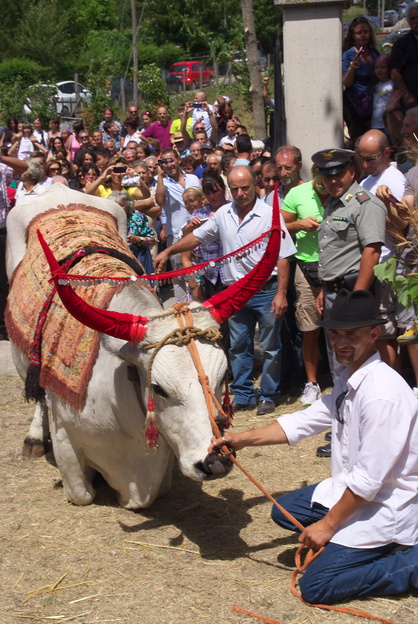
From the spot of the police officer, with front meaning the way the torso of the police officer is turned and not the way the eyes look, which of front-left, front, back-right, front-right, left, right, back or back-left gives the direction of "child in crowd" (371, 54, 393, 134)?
back-right

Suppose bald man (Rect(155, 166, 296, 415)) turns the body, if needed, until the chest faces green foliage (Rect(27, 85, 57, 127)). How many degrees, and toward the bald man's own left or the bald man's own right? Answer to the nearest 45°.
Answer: approximately 180°

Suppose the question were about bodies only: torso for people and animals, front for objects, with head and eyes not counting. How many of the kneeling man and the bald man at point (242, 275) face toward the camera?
1

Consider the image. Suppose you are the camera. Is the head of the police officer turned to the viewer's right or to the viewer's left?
to the viewer's left

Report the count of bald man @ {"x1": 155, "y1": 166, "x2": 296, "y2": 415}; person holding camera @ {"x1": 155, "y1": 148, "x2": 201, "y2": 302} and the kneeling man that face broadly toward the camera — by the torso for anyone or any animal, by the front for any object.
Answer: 2

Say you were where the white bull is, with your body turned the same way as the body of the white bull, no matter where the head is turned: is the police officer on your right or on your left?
on your left

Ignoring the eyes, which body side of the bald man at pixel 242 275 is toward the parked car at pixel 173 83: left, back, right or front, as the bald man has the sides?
back

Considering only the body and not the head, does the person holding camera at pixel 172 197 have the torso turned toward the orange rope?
yes

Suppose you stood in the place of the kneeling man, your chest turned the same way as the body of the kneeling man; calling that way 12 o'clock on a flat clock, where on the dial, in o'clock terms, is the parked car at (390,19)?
The parked car is roughly at 3 o'clock from the kneeling man.

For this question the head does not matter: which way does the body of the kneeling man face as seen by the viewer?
to the viewer's left
